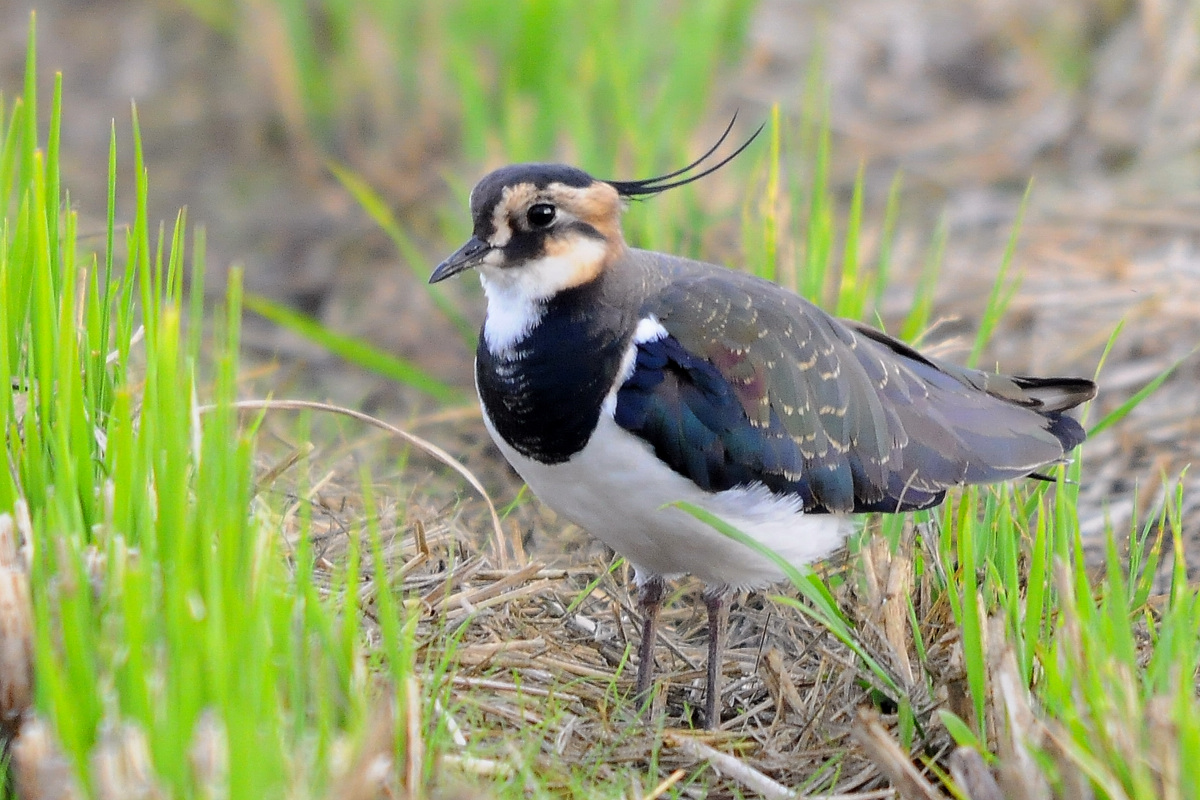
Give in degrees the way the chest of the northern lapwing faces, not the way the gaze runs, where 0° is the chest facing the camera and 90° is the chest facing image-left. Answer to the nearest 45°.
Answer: approximately 45°

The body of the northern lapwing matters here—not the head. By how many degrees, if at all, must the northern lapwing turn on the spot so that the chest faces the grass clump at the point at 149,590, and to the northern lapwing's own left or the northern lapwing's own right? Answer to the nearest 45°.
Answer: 0° — it already faces it
